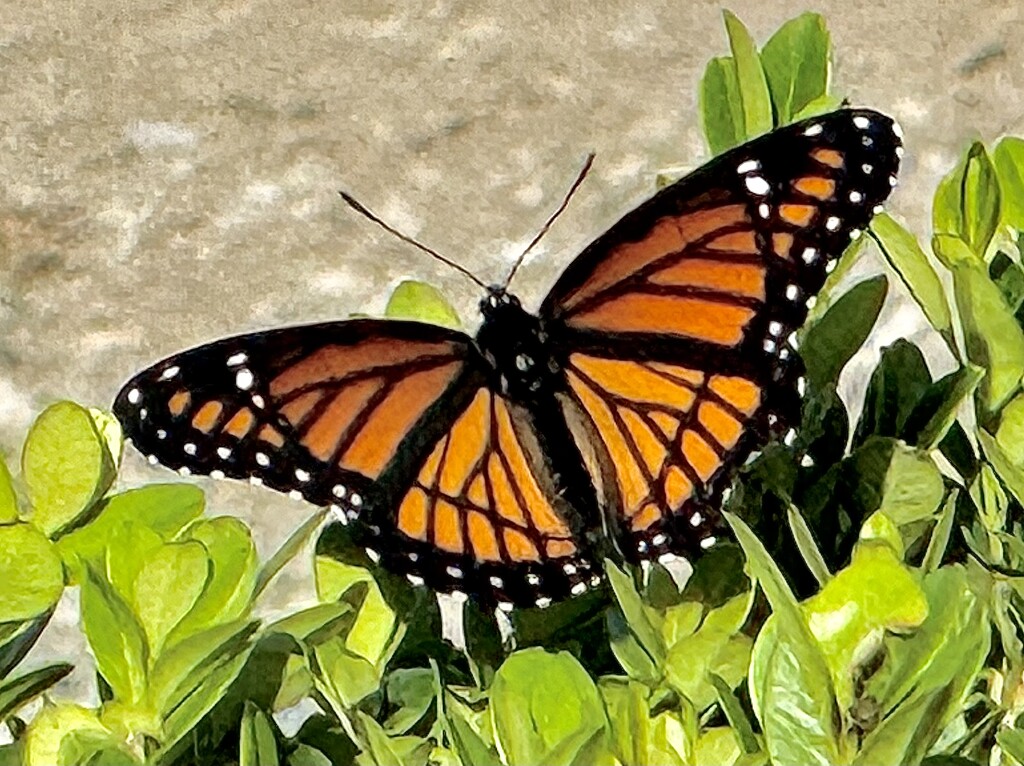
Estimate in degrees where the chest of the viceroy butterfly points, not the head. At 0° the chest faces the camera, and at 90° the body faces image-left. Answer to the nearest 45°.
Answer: approximately 180°
